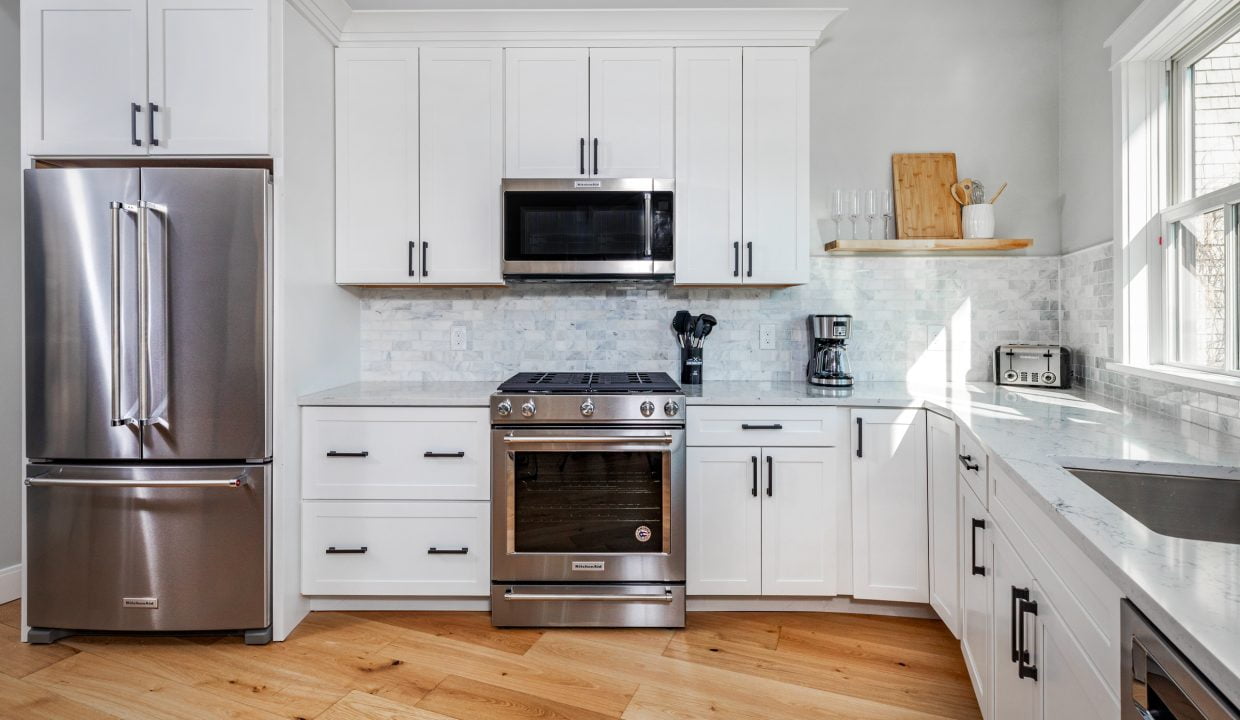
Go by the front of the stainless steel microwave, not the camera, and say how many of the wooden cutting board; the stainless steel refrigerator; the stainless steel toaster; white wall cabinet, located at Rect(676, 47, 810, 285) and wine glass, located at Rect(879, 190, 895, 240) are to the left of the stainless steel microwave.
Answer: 4

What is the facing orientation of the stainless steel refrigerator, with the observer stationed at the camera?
facing the viewer

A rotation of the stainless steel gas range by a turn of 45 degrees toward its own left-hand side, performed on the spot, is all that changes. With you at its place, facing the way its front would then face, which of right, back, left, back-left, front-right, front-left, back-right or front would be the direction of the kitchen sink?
front

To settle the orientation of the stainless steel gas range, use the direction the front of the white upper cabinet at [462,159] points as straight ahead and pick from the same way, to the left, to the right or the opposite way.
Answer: the same way

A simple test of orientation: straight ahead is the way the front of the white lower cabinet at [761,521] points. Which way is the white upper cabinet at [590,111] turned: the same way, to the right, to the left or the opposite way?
the same way

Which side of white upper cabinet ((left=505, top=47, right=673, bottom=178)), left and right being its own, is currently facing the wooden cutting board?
left

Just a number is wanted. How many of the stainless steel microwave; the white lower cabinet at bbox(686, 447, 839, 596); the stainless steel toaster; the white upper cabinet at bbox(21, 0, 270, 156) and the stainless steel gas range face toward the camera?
5

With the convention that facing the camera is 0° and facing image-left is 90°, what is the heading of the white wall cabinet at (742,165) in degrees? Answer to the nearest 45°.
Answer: approximately 0°

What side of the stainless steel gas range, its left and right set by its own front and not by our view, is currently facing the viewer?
front

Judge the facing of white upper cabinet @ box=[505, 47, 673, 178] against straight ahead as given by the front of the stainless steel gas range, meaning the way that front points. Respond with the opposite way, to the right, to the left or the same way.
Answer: the same way

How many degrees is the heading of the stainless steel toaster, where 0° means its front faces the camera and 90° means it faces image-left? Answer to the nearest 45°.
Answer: approximately 0°
